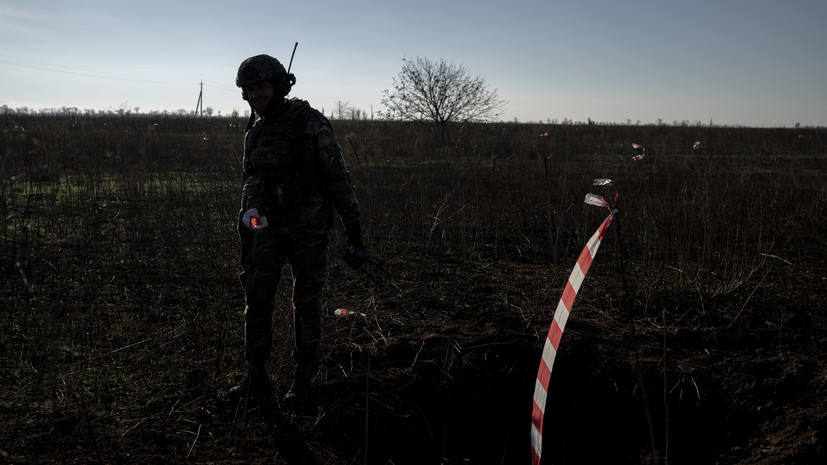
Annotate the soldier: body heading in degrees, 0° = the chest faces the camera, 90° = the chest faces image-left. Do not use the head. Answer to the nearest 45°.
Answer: approximately 45°

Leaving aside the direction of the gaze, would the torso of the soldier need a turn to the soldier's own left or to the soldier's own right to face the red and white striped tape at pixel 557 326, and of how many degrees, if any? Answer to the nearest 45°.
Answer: approximately 90° to the soldier's own left
